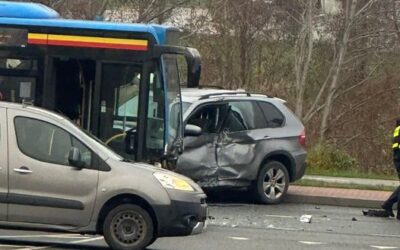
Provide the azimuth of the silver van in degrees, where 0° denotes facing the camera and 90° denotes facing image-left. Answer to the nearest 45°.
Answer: approximately 270°

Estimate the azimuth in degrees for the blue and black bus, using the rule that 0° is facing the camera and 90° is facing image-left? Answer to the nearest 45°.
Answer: approximately 270°

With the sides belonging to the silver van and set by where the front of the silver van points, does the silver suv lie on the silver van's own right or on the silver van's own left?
on the silver van's own left

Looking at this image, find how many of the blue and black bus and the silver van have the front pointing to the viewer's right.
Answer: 2
